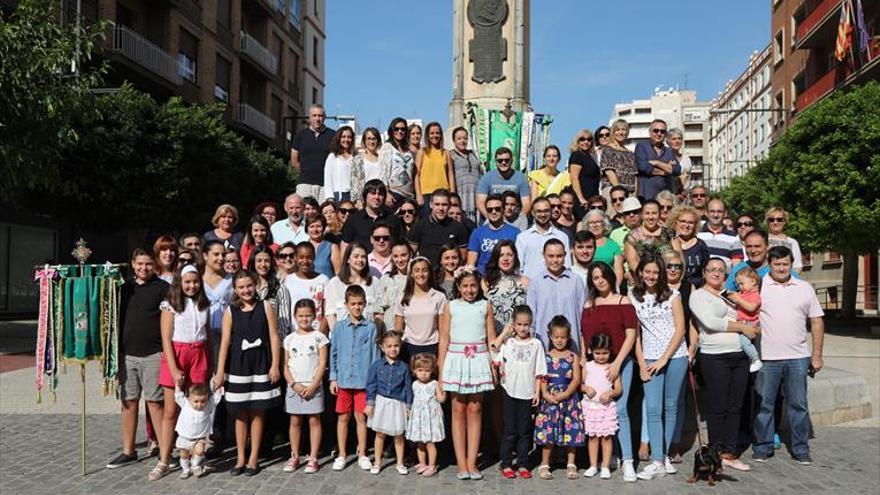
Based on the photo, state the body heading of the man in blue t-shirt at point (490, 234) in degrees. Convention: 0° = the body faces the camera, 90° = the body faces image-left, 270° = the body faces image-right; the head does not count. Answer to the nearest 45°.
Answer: approximately 0°

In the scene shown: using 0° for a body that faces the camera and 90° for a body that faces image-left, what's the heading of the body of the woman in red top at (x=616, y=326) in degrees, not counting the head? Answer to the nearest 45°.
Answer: approximately 0°

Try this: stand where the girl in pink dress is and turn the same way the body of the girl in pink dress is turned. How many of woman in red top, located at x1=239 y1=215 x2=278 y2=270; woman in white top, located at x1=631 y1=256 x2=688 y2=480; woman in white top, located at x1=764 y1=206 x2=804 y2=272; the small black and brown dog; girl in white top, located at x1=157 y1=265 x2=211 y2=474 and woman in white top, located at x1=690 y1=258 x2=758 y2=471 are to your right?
2

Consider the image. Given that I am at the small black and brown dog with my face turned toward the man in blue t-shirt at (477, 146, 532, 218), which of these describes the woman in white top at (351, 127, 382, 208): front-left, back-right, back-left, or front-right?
front-left

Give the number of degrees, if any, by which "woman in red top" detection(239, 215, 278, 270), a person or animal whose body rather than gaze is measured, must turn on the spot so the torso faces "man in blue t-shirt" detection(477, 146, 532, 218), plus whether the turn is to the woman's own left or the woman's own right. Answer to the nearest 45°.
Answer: approximately 90° to the woman's own left

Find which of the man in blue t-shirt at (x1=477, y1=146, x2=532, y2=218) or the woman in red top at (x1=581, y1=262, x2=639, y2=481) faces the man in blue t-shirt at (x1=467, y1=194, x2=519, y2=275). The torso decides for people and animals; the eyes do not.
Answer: the man in blue t-shirt at (x1=477, y1=146, x2=532, y2=218)

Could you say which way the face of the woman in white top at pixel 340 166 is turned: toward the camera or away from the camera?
toward the camera

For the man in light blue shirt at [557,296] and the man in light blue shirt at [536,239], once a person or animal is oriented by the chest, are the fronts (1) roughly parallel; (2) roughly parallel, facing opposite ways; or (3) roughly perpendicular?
roughly parallel

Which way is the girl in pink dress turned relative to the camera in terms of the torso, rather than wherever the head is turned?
toward the camera

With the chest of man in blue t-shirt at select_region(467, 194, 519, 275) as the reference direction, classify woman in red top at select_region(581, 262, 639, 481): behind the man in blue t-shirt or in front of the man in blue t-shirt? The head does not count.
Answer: in front

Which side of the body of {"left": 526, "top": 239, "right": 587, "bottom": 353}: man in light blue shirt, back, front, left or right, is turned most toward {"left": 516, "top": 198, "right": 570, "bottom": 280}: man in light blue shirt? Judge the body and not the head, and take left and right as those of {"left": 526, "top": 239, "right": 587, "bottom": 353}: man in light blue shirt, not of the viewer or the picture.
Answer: back

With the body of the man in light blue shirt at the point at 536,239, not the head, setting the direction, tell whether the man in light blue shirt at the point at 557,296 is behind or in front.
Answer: in front

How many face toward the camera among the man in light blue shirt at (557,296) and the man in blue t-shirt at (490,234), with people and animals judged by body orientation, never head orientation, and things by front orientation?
2

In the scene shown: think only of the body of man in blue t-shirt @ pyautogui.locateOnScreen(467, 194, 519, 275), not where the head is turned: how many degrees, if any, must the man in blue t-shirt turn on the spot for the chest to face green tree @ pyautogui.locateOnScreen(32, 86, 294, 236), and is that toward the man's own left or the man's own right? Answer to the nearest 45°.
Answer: approximately 135° to the man's own right

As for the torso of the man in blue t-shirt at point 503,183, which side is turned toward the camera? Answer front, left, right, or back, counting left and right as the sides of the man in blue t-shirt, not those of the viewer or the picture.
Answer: front

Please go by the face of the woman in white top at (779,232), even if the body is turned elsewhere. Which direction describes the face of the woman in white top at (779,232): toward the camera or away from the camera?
toward the camera

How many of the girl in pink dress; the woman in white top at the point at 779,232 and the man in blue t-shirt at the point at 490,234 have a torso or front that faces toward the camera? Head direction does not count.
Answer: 3

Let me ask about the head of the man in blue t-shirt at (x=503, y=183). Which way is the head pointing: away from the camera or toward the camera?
toward the camera

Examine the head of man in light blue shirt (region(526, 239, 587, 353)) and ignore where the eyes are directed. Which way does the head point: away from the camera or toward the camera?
toward the camera
